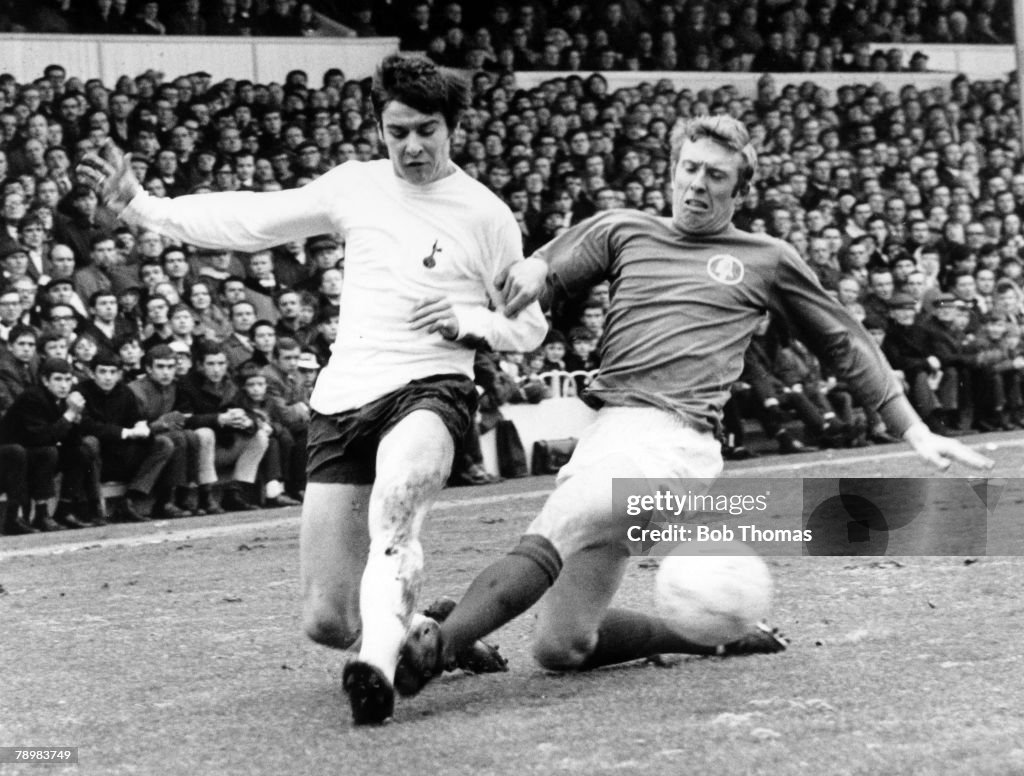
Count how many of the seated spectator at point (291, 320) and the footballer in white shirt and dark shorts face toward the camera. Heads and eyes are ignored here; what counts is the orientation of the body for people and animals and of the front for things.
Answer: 2

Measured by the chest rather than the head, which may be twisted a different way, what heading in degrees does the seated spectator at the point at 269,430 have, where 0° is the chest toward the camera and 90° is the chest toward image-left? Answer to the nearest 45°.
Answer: approximately 315°

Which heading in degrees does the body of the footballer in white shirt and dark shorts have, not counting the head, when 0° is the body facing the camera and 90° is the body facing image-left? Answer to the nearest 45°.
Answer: approximately 0°

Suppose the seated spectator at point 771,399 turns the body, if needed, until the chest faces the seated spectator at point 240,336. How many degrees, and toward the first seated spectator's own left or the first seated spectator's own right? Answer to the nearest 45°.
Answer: approximately 90° to the first seated spectator's own right

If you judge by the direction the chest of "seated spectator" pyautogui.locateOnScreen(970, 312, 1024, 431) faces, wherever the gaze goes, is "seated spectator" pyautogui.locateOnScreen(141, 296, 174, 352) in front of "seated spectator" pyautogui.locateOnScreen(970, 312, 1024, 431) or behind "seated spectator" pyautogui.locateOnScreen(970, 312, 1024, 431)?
in front

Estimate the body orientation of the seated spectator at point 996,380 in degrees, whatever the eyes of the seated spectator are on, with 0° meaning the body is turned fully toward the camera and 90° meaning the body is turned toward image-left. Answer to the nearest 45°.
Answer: approximately 0°

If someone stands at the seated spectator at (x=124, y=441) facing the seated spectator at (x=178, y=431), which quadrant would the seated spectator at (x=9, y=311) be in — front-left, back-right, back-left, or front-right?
back-left

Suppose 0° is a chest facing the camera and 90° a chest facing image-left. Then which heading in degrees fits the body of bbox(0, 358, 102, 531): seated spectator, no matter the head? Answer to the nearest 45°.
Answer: approximately 315°

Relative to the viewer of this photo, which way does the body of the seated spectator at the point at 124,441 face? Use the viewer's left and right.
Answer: facing the viewer and to the right of the viewer

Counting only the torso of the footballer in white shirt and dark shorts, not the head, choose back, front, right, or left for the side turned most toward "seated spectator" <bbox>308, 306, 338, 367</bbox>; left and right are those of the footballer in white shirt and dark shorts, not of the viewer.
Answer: back

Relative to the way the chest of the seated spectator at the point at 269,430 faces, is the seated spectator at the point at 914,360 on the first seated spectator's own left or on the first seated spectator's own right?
on the first seated spectator's own left
